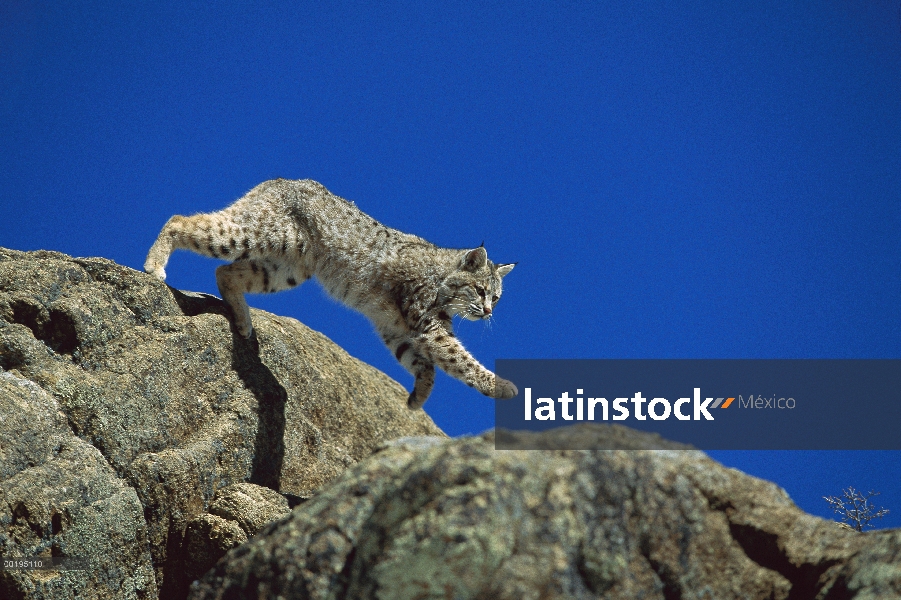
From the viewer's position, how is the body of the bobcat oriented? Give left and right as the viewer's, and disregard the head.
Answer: facing to the right of the viewer
